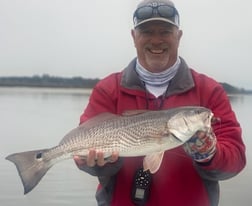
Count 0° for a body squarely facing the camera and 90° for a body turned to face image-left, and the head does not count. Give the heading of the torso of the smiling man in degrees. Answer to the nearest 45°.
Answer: approximately 0°
